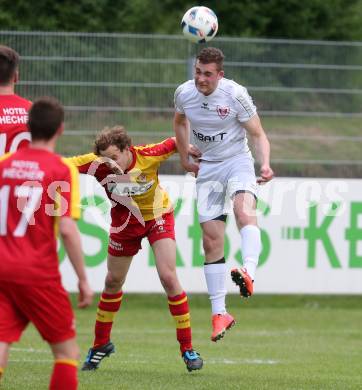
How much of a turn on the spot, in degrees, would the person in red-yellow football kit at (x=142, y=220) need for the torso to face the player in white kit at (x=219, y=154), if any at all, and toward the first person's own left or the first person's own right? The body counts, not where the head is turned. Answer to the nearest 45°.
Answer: approximately 90° to the first person's own left

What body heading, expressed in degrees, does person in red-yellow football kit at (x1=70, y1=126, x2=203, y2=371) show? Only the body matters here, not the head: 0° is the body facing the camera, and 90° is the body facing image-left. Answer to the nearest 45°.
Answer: approximately 0°
